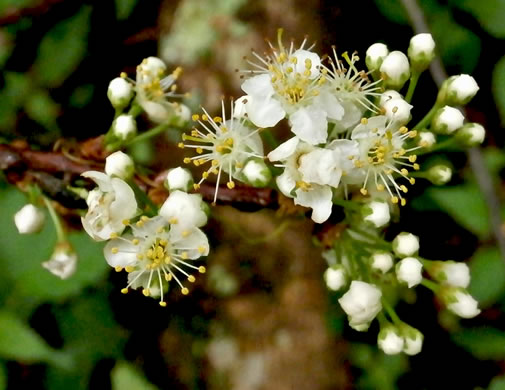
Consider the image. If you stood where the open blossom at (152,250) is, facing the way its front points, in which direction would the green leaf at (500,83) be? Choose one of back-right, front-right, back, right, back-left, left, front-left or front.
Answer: back-left

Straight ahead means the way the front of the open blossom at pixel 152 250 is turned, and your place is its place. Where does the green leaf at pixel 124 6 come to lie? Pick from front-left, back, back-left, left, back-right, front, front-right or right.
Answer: back

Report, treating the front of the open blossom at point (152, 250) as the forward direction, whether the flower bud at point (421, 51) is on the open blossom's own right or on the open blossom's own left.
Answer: on the open blossom's own left

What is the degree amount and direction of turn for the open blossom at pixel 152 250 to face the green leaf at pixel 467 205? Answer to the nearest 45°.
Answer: approximately 135° to its left

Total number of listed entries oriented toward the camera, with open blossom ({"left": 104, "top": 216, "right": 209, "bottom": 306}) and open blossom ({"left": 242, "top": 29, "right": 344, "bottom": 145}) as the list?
2

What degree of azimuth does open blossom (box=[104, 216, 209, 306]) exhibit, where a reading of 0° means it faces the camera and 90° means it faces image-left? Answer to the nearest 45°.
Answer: approximately 0°
